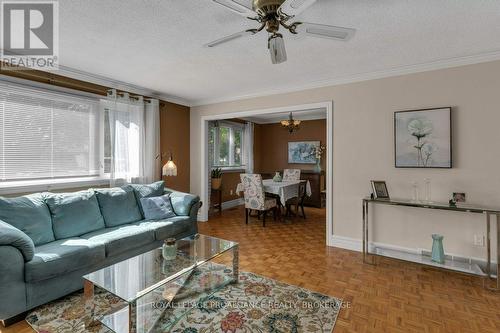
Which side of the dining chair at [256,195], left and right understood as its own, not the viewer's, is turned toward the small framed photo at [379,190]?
right

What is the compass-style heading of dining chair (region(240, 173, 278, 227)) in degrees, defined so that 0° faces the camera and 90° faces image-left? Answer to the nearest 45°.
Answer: approximately 225°

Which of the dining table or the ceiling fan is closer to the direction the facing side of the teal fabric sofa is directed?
the ceiling fan

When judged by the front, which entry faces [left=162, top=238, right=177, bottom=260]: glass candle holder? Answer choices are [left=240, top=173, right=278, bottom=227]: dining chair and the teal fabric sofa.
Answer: the teal fabric sofa

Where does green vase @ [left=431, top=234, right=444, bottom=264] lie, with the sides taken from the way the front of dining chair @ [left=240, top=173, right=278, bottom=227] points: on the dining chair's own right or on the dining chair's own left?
on the dining chair's own right

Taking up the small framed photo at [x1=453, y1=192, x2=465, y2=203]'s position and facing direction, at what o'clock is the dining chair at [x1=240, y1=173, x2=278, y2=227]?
The dining chair is roughly at 3 o'clock from the small framed photo.

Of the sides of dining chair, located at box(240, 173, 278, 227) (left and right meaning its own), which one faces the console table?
right

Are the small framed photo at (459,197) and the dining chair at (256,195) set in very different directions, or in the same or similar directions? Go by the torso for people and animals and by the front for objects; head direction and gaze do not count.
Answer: very different directions

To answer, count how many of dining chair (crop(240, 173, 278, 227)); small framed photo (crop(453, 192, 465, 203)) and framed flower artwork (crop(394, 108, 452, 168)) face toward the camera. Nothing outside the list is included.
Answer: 2

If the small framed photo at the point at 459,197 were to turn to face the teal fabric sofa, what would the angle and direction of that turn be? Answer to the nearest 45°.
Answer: approximately 45° to its right
